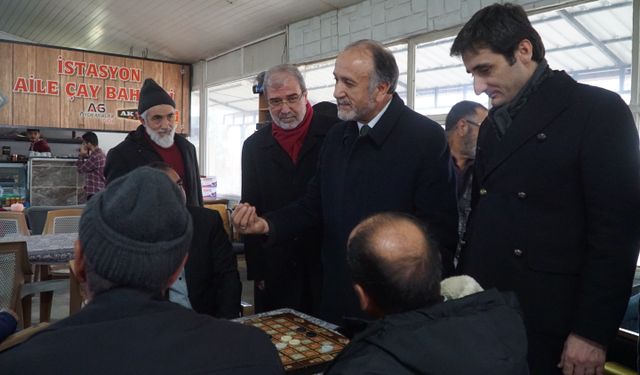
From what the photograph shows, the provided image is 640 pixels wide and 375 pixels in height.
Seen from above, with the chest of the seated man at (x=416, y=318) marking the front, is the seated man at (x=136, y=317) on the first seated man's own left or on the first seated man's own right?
on the first seated man's own left

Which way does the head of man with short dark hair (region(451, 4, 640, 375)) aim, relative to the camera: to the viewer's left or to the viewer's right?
to the viewer's left

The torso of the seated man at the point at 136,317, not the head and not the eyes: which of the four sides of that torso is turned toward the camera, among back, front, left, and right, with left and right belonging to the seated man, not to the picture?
back

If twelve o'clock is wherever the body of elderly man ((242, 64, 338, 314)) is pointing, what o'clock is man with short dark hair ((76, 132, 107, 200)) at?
The man with short dark hair is roughly at 5 o'clock from the elderly man.

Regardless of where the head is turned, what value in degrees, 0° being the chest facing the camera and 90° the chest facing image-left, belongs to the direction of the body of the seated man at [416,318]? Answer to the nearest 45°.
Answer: approximately 135°

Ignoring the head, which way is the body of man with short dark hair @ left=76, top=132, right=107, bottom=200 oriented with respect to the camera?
to the viewer's left

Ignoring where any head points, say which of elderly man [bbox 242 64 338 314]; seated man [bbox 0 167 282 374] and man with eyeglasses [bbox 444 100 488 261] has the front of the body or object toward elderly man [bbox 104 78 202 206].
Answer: the seated man

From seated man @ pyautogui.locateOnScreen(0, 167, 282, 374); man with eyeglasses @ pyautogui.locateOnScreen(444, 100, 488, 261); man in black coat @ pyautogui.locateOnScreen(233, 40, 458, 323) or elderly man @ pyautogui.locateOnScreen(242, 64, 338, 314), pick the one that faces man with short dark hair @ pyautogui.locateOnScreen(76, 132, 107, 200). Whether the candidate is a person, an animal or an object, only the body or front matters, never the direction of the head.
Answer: the seated man

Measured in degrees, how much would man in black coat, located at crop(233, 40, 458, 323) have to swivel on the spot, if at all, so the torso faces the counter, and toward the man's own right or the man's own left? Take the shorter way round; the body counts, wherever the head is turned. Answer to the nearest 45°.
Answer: approximately 90° to the man's own right
